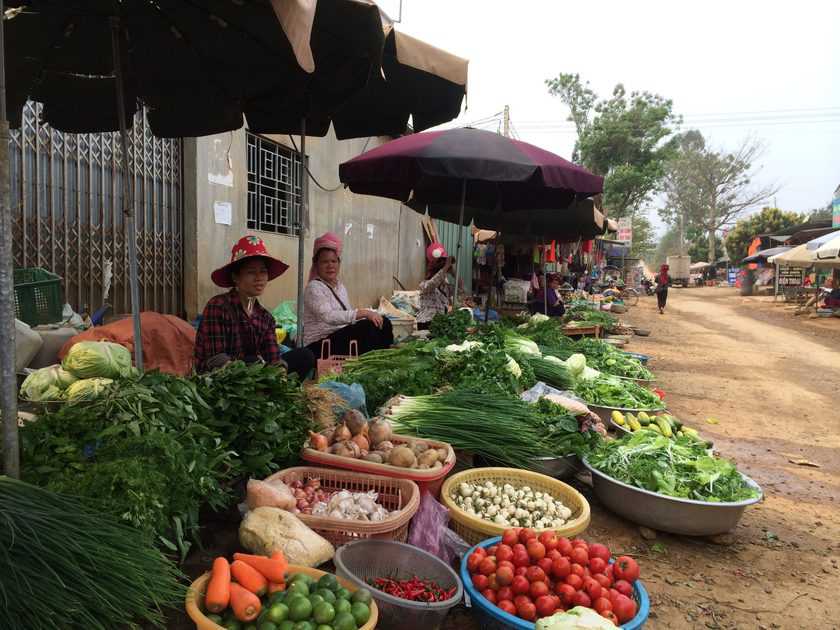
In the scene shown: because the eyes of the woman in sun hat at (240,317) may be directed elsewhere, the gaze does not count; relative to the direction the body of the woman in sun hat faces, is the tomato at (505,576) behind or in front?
in front

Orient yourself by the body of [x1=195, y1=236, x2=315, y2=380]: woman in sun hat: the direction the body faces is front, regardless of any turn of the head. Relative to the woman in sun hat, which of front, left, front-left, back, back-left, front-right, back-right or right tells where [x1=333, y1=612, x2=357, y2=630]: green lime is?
front-right

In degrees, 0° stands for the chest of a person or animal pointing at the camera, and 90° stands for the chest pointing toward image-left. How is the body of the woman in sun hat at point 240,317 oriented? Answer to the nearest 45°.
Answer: approximately 315°

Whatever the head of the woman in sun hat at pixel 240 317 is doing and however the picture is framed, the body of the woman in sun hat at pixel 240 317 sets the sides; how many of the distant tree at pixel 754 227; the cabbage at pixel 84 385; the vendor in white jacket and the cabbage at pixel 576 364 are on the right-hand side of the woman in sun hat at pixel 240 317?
1

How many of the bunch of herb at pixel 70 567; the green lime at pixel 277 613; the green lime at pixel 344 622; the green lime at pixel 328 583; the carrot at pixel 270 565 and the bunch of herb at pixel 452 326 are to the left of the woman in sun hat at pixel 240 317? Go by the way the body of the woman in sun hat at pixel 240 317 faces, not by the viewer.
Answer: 1

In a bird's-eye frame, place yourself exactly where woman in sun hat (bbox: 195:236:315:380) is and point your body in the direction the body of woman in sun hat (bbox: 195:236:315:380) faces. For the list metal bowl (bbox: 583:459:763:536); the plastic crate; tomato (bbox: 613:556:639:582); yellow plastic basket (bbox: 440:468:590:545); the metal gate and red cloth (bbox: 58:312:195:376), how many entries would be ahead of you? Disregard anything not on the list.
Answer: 3

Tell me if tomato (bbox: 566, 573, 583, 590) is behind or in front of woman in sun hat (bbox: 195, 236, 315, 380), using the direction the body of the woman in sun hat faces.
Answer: in front

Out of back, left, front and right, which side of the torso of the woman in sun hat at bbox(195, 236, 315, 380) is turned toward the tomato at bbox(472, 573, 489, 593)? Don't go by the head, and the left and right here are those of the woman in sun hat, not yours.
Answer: front

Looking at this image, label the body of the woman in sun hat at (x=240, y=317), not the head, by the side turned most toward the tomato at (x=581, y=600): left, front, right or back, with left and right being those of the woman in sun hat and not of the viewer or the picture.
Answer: front

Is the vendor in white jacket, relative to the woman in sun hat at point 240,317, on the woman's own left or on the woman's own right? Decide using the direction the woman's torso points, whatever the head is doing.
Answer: on the woman's own left

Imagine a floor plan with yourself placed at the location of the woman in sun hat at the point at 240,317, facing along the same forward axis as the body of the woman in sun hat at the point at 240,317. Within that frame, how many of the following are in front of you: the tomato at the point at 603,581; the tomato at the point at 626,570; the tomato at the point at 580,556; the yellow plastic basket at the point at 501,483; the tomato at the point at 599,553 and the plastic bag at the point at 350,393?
6

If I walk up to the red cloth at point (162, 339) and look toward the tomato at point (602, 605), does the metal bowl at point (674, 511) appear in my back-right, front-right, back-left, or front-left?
front-left

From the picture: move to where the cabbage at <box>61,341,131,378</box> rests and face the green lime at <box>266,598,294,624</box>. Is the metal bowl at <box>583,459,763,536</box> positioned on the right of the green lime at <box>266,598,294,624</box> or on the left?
left

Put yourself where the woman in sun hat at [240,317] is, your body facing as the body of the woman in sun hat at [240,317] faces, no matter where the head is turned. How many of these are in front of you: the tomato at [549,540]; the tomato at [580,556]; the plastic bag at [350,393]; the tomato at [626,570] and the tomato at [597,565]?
5

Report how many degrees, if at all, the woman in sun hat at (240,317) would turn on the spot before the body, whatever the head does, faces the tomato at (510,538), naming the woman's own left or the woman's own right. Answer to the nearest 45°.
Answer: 0° — they already face it

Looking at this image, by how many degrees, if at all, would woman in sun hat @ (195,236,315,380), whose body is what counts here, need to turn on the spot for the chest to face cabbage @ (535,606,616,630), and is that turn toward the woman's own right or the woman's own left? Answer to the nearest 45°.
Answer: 0° — they already face it

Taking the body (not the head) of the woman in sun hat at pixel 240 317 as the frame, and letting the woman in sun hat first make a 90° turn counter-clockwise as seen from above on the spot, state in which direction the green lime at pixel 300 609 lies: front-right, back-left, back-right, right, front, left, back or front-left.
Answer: back-right
